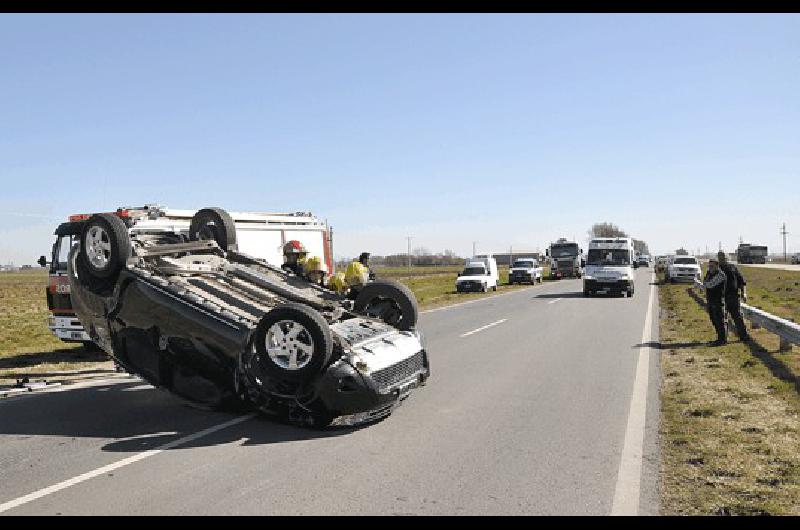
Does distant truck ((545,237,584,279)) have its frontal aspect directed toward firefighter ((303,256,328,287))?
yes

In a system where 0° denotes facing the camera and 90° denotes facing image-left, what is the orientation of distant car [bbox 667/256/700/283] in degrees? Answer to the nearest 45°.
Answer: approximately 0°

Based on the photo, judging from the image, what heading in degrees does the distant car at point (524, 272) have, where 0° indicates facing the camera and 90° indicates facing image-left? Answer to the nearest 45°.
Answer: approximately 45°

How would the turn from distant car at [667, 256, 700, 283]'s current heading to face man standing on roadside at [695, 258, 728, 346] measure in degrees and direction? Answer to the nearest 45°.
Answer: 0° — it already faces them

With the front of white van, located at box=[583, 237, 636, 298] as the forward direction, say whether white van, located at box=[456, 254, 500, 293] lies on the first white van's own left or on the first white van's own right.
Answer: on the first white van's own right

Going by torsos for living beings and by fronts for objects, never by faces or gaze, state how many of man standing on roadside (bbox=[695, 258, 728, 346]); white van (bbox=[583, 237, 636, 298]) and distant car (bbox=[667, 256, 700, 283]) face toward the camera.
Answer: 2

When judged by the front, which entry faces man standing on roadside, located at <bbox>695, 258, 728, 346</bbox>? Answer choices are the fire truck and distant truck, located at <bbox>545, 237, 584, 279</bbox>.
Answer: the distant truck

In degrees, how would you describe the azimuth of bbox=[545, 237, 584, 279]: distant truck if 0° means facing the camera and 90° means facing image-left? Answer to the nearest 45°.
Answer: approximately 0°

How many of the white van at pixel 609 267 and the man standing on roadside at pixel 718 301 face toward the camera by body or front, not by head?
1

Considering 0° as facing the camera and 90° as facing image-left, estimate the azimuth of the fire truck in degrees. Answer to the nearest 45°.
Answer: approximately 45°

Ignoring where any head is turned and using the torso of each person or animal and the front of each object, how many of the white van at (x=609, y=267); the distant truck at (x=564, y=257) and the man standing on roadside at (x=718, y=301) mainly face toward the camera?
2

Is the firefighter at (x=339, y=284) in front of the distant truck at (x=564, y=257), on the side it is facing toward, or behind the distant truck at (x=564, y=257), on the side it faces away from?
in front

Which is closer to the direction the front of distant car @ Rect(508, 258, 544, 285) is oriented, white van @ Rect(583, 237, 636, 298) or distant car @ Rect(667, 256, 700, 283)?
the white van
